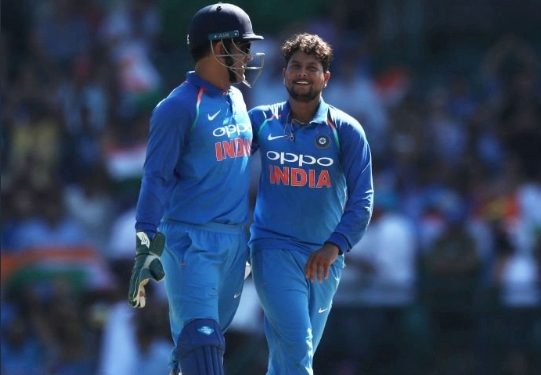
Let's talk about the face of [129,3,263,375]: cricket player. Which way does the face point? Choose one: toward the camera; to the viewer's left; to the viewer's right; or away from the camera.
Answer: to the viewer's right

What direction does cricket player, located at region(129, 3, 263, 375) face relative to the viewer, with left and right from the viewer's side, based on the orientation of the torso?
facing the viewer and to the right of the viewer

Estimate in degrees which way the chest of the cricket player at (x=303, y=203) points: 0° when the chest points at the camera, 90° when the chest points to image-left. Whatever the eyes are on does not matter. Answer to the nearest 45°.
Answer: approximately 0°

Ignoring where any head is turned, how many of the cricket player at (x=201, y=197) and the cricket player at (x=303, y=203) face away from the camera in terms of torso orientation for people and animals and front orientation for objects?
0
